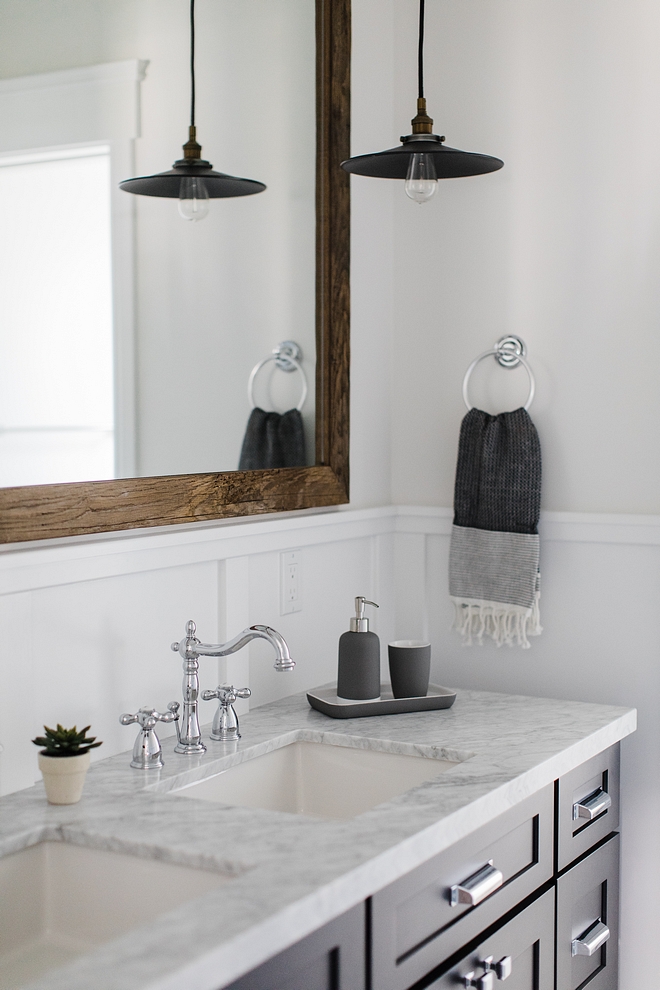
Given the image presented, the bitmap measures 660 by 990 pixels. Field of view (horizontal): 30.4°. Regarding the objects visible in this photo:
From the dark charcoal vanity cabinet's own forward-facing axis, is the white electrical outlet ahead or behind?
behind

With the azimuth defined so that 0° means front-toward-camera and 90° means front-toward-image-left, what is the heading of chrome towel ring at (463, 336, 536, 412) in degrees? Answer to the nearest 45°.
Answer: approximately 45°
